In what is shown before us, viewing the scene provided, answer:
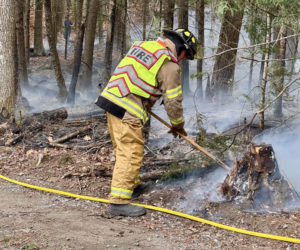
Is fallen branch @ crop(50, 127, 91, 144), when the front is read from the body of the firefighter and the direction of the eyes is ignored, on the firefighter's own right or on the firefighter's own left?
on the firefighter's own left

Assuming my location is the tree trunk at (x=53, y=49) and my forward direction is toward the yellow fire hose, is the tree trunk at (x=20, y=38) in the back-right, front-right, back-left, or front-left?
back-right

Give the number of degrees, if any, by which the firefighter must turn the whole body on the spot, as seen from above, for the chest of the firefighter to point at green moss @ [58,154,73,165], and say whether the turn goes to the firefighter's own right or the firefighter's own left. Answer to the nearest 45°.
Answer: approximately 90° to the firefighter's own left

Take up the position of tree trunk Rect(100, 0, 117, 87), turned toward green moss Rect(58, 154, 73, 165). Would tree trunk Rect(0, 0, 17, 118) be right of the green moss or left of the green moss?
right

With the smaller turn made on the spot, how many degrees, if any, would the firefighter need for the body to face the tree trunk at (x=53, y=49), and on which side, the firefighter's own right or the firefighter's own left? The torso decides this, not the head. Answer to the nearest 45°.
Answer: approximately 45° to the firefighter's own left

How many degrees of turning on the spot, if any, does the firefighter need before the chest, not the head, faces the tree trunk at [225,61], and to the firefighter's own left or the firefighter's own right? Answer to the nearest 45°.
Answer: approximately 45° to the firefighter's own left

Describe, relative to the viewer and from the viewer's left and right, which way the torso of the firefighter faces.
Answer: facing away from the viewer and to the right of the viewer

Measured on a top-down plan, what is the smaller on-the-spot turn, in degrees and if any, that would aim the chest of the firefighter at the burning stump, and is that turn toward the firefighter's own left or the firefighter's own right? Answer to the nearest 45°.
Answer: approximately 45° to the firefighter's own right

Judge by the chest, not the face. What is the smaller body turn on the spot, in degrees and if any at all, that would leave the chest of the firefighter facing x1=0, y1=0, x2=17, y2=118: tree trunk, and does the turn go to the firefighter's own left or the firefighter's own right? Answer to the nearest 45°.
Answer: approximately 90° to the firefighter's own left
